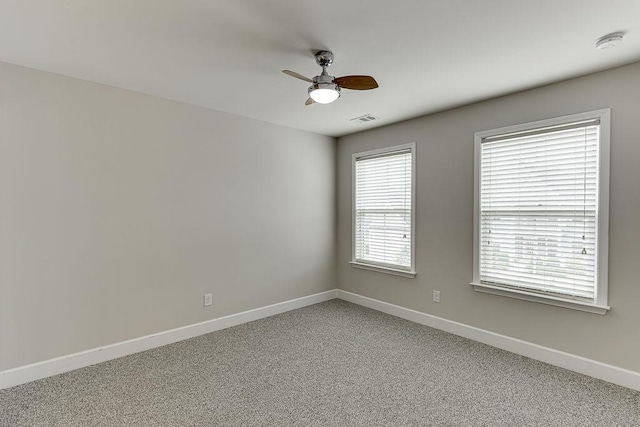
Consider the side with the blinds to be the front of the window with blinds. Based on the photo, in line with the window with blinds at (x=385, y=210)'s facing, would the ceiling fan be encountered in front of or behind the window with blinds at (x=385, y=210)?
in front

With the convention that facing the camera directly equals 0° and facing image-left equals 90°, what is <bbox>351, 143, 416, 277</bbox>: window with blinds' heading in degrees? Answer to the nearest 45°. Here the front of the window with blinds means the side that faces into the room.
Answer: approximately 45°

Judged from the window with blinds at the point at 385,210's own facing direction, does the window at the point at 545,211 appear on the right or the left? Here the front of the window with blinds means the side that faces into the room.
on its left

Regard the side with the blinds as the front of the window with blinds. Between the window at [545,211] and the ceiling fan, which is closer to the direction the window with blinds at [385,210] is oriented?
the ceiling fan
